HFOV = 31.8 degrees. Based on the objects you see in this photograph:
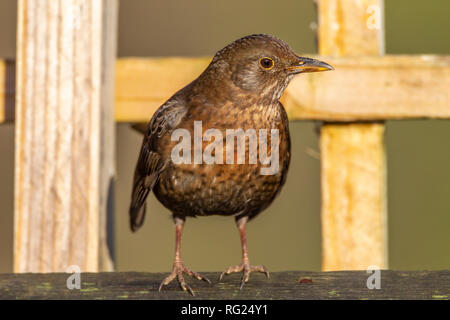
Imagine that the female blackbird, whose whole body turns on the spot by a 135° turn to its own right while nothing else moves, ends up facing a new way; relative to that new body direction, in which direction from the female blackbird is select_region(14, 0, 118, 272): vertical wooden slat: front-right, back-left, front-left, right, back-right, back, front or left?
front

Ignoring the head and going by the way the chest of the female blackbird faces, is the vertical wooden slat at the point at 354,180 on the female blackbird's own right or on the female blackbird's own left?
on the female blackbird's own left

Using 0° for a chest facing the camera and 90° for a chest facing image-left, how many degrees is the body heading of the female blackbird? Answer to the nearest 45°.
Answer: approximately 315°
